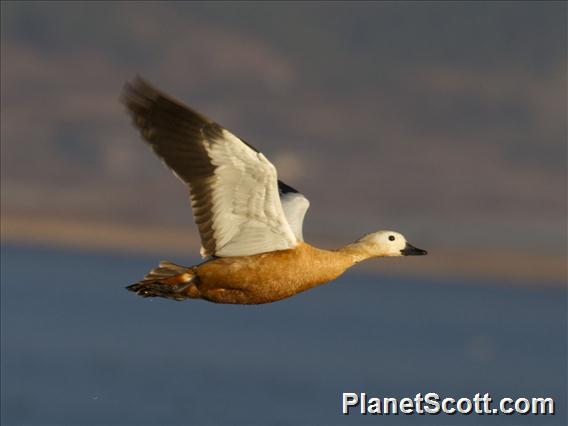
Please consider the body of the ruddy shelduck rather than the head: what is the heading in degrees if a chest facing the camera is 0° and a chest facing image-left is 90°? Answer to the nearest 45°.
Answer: approximately 270°
